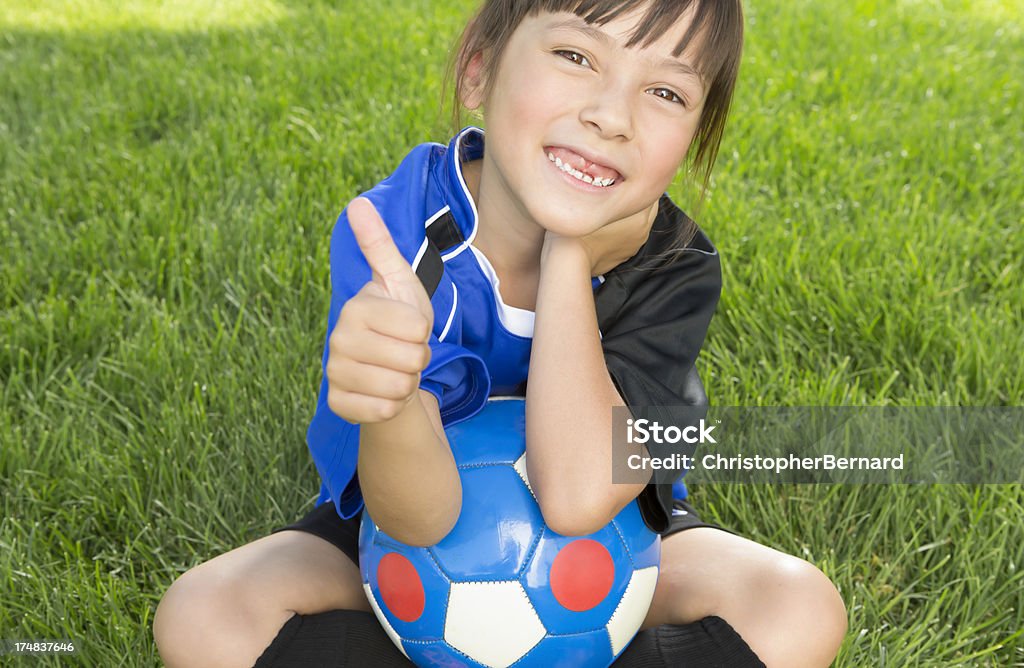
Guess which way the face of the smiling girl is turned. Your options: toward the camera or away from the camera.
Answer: toward the camera

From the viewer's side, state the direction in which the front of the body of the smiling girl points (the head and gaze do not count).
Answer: toward the camera
